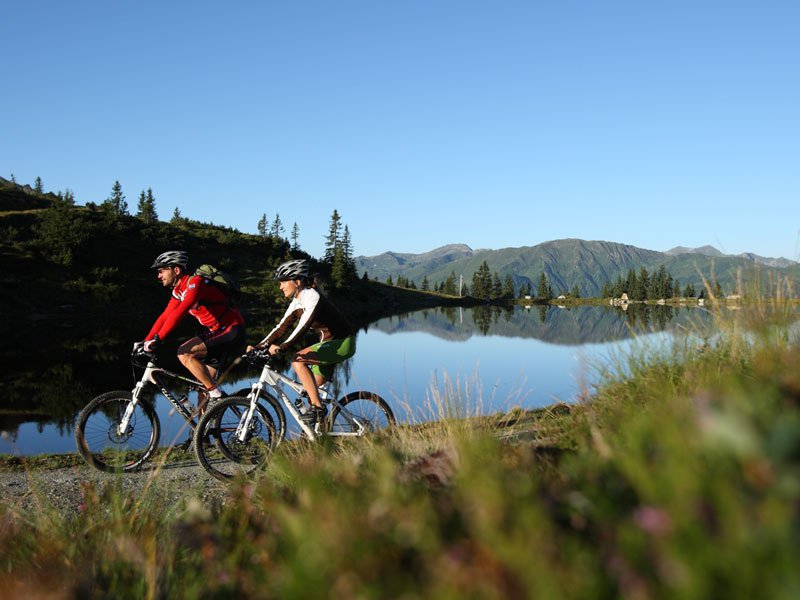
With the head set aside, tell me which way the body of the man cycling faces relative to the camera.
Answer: to the viewer's left

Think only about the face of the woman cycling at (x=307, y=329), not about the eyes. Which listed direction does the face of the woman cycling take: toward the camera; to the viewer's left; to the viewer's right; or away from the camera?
to the viewer's left

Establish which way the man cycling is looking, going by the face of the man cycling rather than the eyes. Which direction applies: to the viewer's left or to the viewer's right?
to the viewer's left

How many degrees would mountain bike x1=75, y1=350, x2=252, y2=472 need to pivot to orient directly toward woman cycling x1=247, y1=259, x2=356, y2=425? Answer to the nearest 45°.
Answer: approximately 135° to its left

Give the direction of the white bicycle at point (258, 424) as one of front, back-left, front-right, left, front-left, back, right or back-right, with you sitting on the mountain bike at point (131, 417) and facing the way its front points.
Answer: back-left

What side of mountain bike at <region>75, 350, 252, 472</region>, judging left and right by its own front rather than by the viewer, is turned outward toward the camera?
left
